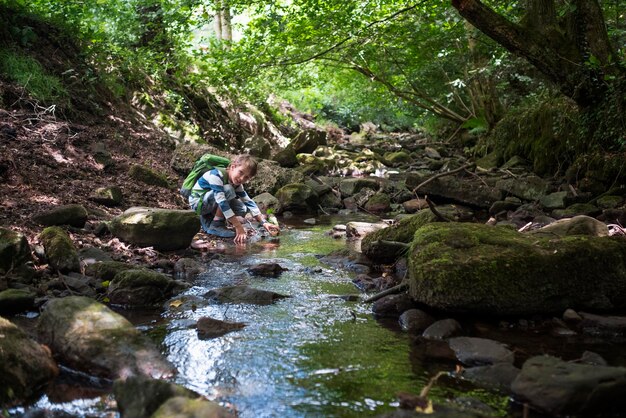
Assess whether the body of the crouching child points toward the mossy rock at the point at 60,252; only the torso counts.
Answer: no

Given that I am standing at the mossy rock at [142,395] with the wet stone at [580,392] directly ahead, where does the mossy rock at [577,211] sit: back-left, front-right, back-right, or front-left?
front-left

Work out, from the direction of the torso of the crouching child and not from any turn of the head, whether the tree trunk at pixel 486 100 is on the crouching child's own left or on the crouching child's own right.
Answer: on the crouching child's own left

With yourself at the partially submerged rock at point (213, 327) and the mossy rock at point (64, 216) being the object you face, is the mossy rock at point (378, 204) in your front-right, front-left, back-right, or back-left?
front-right

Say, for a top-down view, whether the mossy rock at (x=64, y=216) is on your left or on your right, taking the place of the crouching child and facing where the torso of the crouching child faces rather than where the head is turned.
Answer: on your right

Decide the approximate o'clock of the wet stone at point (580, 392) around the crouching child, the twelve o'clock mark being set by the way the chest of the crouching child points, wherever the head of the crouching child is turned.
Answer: The wet stone is roughly at 1 o'clock from the crouching child.

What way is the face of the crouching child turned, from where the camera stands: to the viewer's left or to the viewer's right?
to the viewer's right

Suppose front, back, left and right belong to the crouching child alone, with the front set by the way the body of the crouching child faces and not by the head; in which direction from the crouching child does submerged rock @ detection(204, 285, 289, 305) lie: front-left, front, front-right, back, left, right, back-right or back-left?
front-right

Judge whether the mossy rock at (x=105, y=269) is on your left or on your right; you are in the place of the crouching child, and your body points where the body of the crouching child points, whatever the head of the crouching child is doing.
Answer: on your right

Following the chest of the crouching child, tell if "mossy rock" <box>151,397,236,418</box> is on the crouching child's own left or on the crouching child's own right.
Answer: on the crouching child's own right

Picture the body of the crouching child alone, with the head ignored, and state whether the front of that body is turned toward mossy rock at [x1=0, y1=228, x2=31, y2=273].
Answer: no

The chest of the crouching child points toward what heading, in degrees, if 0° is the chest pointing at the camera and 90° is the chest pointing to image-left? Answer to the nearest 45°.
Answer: approximately 315°

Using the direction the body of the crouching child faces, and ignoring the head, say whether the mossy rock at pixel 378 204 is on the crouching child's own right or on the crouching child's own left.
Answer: on the crouching child's own left
